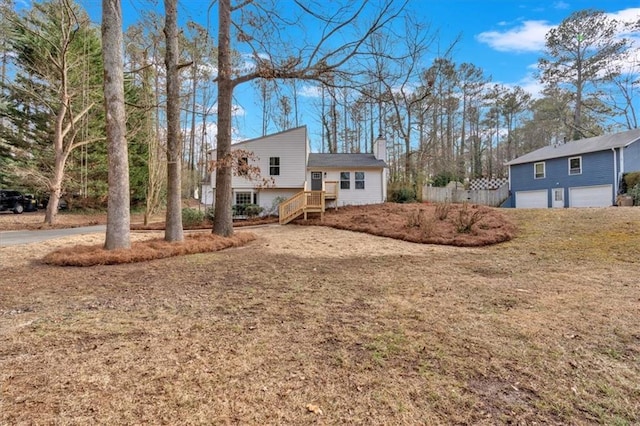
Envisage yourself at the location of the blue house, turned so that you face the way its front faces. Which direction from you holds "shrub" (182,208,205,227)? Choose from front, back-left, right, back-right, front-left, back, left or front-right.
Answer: front

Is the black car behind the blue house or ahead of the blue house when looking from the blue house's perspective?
ahead

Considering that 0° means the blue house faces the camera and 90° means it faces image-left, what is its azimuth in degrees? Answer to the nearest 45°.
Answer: approximately 45°
